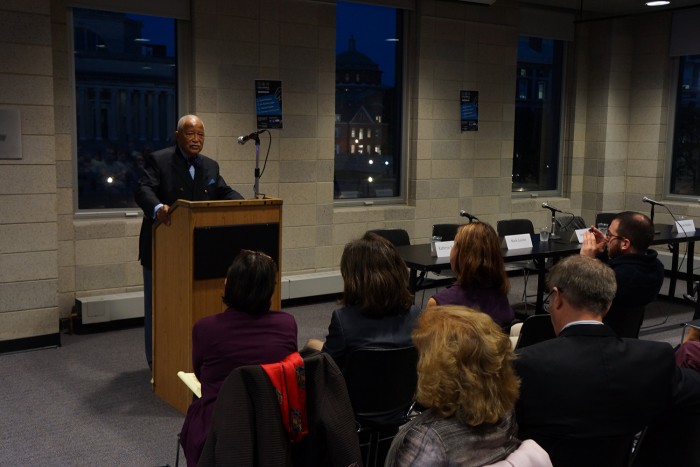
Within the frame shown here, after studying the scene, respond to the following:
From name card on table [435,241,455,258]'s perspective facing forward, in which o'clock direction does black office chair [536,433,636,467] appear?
The black office chair is roughly at 12 o'clock from the name card on table.

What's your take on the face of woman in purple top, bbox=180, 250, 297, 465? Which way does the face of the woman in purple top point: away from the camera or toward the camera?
away from the camera

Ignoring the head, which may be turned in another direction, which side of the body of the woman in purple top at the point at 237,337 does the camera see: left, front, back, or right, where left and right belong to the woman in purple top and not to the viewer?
back

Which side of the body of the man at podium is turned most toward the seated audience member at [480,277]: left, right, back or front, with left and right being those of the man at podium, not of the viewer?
front

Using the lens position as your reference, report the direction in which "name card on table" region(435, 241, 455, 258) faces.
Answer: facing the viewer

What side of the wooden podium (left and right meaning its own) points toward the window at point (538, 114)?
left

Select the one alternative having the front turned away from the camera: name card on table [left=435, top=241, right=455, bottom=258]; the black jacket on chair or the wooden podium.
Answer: the black jacket on chair

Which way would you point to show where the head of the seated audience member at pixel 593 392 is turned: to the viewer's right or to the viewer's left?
to the viewer's left

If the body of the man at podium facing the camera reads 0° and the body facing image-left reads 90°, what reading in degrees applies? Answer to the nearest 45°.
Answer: approximately 315°

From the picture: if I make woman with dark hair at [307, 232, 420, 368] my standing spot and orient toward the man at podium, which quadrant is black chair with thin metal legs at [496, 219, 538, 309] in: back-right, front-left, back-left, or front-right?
front-right

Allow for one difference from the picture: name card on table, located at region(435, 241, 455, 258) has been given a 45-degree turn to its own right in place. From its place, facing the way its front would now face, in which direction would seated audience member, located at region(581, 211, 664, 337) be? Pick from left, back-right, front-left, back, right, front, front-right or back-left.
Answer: left

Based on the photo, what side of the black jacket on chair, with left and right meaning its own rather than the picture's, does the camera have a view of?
back

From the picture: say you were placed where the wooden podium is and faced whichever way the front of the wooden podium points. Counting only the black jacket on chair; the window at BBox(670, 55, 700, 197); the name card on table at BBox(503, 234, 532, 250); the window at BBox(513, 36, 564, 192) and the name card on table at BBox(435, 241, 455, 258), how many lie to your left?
4

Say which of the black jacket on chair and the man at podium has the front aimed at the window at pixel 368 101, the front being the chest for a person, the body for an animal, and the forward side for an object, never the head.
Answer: the black jacket on chair

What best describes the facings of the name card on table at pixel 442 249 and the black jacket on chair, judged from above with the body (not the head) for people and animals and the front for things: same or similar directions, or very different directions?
very different directions

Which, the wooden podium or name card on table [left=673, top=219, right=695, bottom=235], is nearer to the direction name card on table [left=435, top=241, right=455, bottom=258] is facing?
the wooden podium

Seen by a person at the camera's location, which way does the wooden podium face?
facing the viewer and to the right of the viewer
